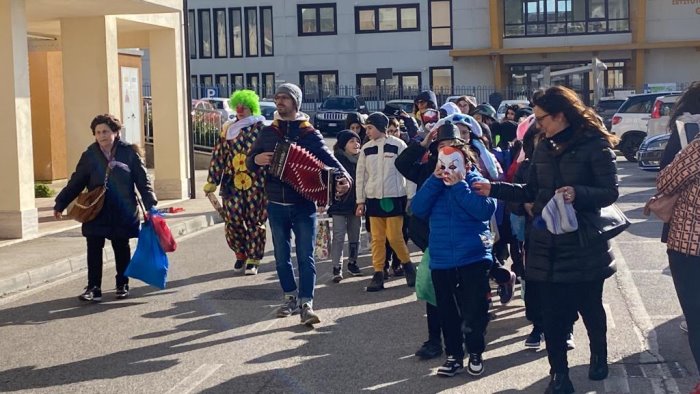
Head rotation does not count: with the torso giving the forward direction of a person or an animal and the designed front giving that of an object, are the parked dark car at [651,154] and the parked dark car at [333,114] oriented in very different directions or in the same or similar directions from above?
same or similar directions

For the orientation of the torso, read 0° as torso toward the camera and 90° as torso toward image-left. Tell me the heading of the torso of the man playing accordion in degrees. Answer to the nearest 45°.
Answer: approximately 0°

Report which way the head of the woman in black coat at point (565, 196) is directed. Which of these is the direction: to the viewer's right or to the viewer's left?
to the viewer's left

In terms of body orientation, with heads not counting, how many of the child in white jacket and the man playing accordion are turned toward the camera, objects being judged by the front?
2

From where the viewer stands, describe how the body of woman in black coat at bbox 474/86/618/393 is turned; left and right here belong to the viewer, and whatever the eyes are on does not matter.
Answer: facing the viewer and to the left of the viewer

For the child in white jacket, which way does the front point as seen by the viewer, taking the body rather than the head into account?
toward the camera

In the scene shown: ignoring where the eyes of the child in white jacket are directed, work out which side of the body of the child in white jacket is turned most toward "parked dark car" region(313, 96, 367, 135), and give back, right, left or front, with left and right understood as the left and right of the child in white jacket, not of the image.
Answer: back

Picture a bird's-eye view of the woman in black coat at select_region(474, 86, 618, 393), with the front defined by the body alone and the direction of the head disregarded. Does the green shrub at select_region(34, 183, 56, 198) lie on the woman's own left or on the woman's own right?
on the woman's own right

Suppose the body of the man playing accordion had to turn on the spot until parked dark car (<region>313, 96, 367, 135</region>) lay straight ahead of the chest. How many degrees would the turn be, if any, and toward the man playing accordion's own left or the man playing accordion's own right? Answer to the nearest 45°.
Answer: approximately 180°

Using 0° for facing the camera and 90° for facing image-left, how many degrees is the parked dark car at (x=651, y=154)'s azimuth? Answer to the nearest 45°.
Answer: approximately 45°

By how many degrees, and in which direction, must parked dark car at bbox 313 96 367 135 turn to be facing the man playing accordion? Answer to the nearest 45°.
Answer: approximately 45° to its left

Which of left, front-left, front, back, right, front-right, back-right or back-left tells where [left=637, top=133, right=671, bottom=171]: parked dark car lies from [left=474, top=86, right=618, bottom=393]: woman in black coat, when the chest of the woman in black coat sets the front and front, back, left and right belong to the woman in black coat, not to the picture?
back-right

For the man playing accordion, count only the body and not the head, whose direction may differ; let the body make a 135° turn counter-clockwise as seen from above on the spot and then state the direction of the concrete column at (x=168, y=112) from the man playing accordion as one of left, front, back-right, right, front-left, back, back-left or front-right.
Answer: front-left

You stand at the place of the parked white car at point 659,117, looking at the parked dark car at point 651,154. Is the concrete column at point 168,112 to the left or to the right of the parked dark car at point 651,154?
right

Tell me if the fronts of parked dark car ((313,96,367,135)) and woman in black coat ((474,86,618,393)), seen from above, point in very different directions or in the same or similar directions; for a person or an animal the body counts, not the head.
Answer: same or similar directions
